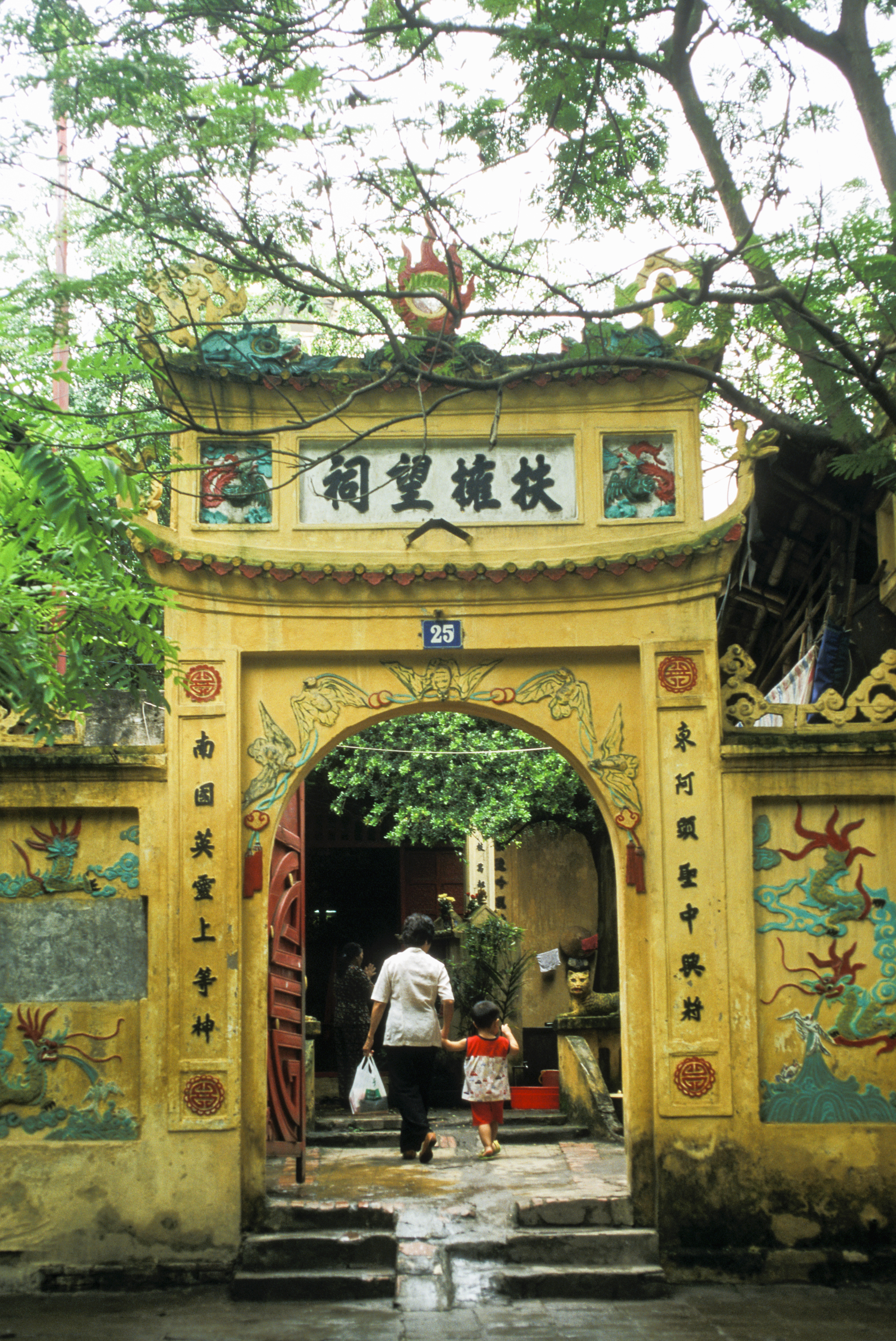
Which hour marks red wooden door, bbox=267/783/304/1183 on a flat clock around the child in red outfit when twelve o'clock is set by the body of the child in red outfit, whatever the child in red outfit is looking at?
The red wooden door is roughly at 8 o'clock from the child in red outfit.

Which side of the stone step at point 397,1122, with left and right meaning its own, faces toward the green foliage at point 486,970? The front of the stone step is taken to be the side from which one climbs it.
back

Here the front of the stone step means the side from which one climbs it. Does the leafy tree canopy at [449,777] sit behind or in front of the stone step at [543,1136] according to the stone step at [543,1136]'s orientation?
behind

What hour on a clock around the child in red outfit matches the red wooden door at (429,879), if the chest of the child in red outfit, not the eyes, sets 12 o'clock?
The red wooden door is roughly at 12 o'clock from the child in red outfit.

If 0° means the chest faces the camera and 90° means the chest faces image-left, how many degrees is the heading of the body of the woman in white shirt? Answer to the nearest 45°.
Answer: approximately 180°

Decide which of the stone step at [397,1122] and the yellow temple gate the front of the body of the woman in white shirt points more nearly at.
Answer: the stone step

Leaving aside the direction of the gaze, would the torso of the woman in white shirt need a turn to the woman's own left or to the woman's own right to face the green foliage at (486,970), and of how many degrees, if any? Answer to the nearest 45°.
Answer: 0° — they already face it

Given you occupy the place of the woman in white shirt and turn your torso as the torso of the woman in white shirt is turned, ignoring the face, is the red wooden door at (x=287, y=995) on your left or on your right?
on your left

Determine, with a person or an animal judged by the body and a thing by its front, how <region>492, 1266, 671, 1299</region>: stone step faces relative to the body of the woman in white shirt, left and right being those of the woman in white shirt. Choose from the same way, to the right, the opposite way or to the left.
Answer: the opposite way

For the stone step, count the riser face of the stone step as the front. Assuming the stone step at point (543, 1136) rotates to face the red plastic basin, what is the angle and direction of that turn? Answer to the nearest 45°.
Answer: approximately 180°
